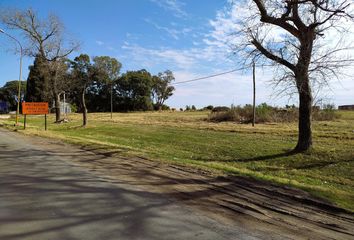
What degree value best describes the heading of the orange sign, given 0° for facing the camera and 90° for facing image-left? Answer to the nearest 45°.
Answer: approximately 0°

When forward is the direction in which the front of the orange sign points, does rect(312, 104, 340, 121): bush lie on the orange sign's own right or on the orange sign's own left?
on the orange sign's own left
